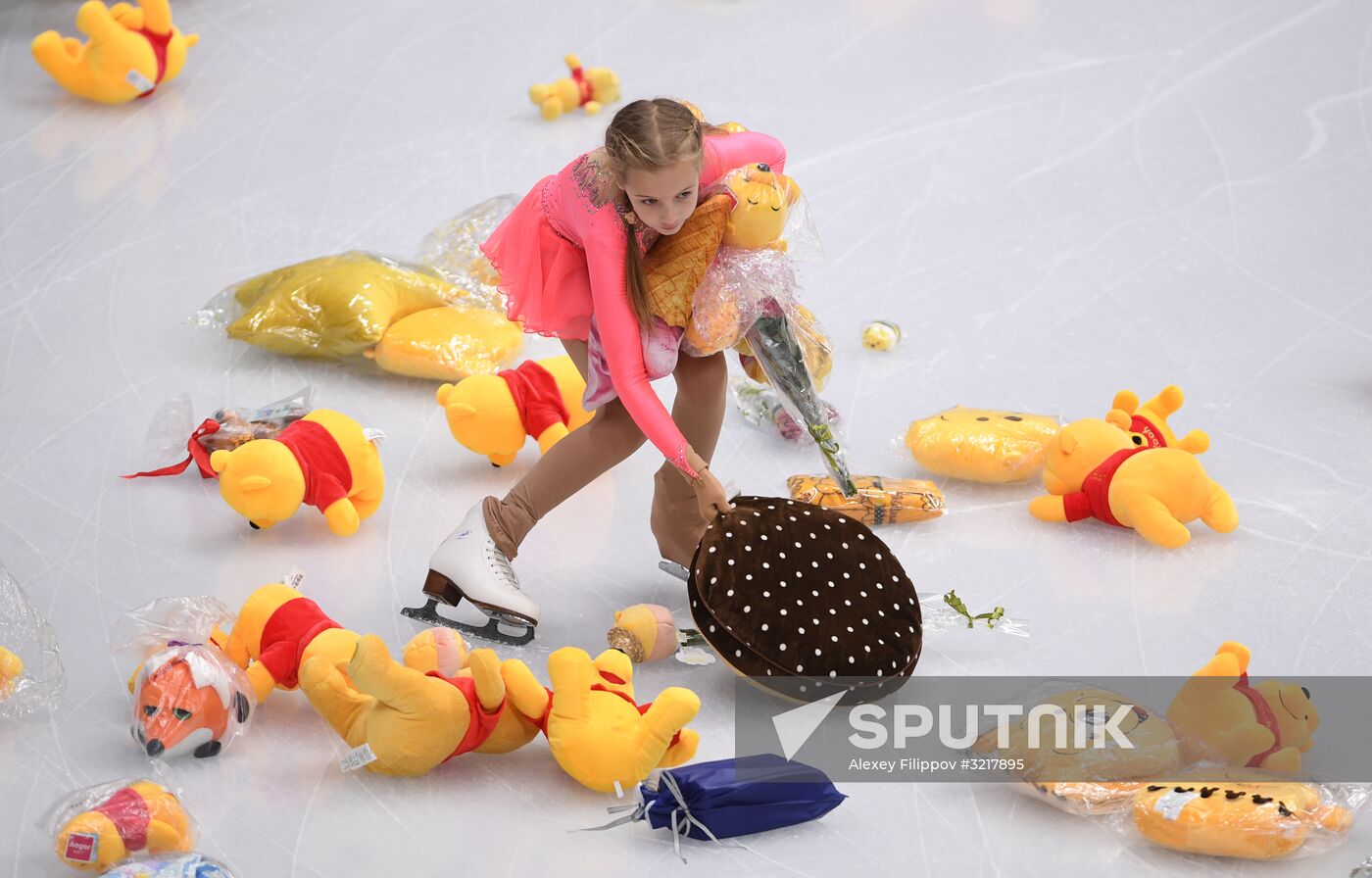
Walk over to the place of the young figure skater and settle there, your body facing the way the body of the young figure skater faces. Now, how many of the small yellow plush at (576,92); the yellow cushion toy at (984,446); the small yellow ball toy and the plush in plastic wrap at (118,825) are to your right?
1

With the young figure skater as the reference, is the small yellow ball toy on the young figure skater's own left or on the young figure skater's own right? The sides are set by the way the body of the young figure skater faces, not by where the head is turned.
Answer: on the young figure skater's own left

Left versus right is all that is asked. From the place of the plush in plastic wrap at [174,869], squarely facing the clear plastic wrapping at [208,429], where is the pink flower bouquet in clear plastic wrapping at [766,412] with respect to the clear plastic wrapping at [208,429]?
right

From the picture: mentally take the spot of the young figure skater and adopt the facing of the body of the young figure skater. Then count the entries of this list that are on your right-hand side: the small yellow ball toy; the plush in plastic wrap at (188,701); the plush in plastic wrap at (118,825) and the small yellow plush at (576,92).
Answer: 2

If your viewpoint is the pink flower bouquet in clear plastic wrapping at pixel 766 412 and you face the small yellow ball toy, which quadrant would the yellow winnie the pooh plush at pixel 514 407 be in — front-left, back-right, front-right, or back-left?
back-left

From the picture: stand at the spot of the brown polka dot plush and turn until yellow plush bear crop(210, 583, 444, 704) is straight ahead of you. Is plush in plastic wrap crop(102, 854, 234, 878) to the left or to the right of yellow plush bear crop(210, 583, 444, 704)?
left

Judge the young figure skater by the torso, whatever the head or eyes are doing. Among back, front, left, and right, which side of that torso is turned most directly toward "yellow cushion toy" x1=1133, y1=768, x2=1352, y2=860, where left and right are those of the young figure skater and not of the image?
front

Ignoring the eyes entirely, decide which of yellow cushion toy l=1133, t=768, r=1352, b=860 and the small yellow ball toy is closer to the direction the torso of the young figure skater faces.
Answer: the yellow cushion toy

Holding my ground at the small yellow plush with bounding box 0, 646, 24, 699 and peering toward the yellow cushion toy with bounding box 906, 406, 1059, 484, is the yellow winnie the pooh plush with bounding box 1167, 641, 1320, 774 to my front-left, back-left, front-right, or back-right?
front-right

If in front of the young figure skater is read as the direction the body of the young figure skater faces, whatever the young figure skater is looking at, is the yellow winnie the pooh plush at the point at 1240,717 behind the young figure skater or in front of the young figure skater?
in front

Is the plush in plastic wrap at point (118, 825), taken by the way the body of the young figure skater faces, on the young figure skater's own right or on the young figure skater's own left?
on the young figure skater's own right

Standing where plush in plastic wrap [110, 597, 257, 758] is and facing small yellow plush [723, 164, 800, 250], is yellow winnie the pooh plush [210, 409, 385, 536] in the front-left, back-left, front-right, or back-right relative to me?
front-left

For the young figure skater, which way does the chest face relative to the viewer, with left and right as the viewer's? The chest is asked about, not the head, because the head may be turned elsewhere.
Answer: facing the viewer and to the right of the viewer

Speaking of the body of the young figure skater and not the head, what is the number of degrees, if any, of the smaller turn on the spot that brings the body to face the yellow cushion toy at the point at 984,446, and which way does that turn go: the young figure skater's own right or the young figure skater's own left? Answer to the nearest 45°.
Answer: approximately 90° to the young figure skater's own left
